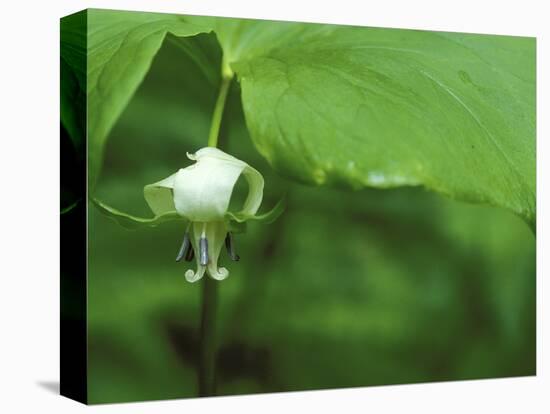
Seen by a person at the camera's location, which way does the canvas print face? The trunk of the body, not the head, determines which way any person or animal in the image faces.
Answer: facing the viewer and to the right of the viewer
